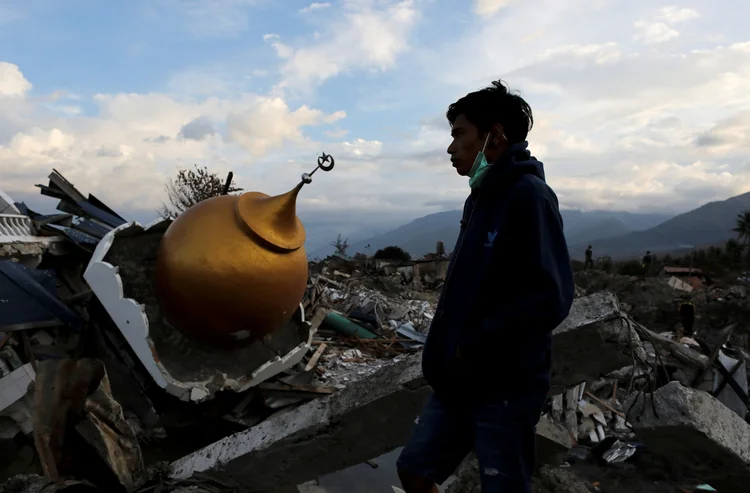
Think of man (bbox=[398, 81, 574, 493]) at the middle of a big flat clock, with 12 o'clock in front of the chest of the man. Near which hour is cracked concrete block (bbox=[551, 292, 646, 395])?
The cracked concrete block is roughly at 4 o'clock from the man.

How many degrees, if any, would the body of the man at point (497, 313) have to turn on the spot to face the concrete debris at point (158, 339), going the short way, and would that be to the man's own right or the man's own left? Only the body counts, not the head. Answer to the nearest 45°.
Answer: approximately 45° to the man's own right

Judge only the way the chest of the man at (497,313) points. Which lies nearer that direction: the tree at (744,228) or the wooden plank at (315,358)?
the wooden plank

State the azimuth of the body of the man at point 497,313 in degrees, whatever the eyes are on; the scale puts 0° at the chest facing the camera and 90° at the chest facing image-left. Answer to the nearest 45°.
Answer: approximately 90°

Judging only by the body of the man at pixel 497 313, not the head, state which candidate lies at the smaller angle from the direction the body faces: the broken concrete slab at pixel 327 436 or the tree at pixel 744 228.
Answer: the broken concrete slab

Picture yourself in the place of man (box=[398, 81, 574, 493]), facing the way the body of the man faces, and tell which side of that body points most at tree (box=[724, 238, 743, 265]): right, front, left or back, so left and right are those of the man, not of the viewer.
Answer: right

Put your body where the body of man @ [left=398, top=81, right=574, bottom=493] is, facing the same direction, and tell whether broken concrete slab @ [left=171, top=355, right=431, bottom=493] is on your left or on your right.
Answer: on your right

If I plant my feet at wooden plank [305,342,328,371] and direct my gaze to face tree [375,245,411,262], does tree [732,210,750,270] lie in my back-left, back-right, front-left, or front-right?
front-right

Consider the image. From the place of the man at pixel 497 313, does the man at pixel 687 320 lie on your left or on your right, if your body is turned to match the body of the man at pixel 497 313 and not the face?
on your right

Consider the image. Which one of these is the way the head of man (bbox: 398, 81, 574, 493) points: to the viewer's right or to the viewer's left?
to the viewer's left

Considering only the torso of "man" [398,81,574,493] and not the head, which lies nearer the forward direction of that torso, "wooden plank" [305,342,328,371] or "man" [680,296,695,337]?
the wooden plank

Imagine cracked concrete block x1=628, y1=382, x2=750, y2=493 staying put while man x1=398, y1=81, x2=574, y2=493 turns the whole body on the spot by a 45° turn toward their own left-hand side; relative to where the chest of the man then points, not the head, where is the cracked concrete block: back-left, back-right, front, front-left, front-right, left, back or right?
back
